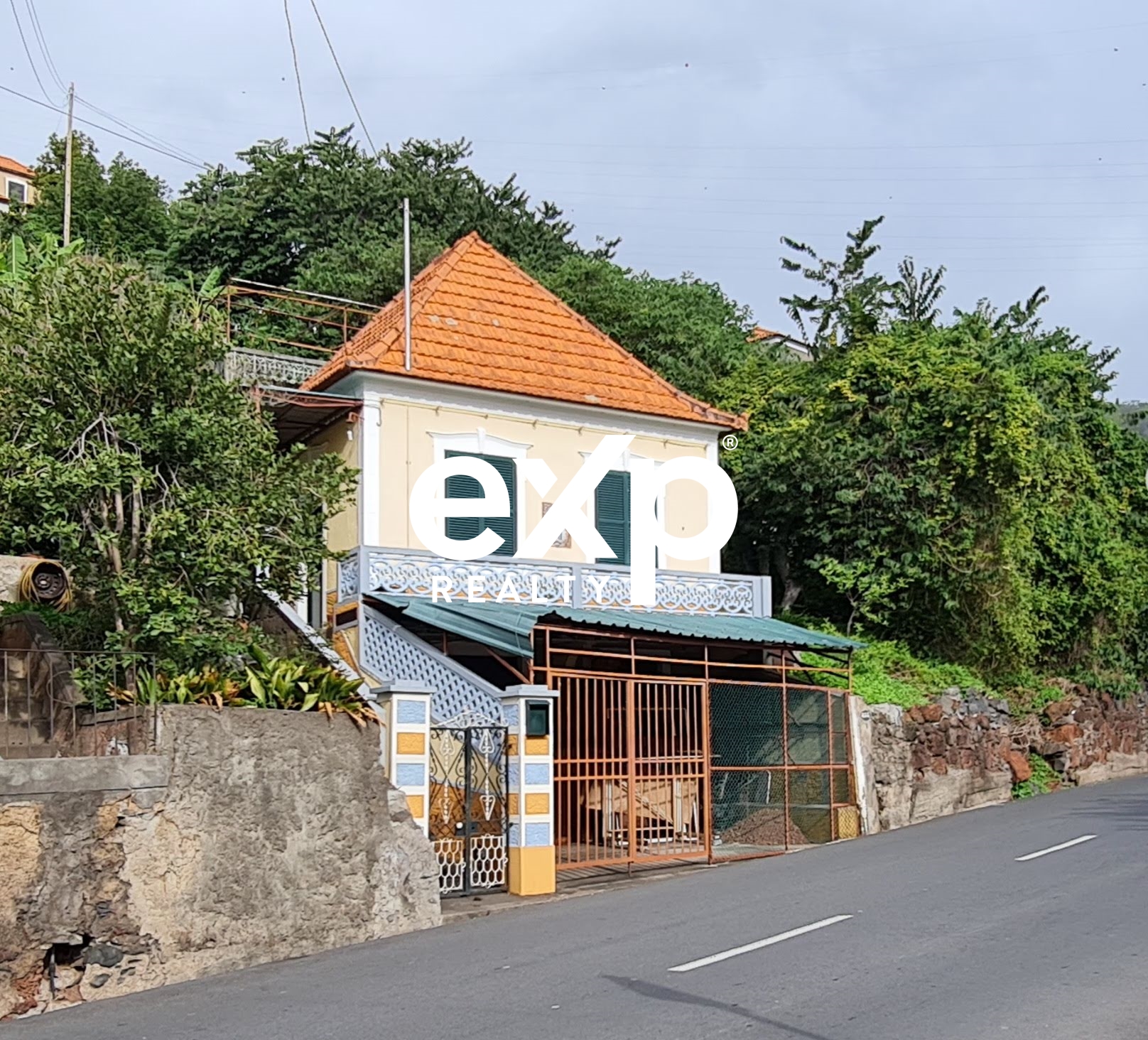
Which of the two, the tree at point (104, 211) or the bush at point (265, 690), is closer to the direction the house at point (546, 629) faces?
the bush

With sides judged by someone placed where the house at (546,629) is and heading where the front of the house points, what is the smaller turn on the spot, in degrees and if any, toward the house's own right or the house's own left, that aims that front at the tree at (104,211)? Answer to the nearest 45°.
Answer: approximately 180°

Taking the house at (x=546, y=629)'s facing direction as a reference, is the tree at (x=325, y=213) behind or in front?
behind

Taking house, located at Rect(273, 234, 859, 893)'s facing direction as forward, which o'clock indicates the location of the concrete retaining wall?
The concrete retaining wall is roughly at 2 o'clock from the house.

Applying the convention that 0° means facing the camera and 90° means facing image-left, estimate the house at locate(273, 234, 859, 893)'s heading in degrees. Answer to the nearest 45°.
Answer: approximately 315°

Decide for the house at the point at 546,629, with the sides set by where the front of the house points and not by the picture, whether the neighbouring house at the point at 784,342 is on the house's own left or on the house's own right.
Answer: on the house's own left

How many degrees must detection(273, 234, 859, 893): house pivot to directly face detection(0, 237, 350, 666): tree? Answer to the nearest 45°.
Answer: approximately 90° to its right

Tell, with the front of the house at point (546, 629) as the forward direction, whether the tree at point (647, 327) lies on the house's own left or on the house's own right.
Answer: on the house's own left

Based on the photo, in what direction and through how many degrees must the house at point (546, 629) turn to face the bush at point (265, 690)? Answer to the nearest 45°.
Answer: approximately 45° to its right

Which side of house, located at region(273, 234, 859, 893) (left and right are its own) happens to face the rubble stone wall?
left

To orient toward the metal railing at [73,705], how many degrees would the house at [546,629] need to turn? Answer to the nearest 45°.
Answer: approximately 90° to its right

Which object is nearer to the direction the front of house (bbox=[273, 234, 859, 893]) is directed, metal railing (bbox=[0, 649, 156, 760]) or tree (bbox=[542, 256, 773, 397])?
the metal railing
